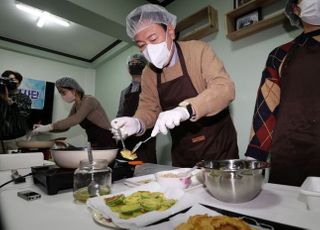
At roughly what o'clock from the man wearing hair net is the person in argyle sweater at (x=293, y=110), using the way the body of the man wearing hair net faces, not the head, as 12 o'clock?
The person in argyle sweater is roughly at 8 o'clock from the man wearing hair net.

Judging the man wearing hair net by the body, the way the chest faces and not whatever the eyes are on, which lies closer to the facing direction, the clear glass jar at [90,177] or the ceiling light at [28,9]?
the clear glass jar

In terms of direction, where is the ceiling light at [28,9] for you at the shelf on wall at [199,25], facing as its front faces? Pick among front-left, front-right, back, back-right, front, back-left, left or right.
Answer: front-right

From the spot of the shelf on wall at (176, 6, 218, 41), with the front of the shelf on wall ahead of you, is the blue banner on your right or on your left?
on your right

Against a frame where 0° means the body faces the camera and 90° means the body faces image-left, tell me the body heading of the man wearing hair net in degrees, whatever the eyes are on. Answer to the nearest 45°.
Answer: approximately 45°

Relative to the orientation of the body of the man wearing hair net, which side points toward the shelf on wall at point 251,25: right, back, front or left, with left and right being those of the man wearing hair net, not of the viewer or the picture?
back

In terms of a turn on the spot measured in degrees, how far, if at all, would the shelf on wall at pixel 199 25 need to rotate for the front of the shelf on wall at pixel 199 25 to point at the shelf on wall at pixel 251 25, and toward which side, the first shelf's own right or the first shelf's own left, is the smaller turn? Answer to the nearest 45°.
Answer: approximately 90° to the first shelf's own left

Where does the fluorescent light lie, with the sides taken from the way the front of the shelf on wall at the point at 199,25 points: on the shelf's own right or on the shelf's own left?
on the shelf's own right

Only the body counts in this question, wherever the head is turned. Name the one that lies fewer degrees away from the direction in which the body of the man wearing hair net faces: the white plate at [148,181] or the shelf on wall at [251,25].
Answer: the white plate

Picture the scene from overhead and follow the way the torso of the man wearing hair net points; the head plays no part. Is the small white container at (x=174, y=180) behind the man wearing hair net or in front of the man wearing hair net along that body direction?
in front
